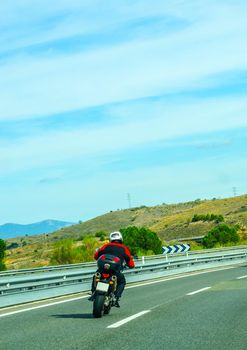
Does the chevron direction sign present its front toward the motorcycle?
yes

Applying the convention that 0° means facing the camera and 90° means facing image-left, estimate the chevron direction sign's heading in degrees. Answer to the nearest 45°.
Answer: approximately 0°

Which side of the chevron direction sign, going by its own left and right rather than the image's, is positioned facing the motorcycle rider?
front

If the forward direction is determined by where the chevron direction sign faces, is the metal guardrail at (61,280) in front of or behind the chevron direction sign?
in front
